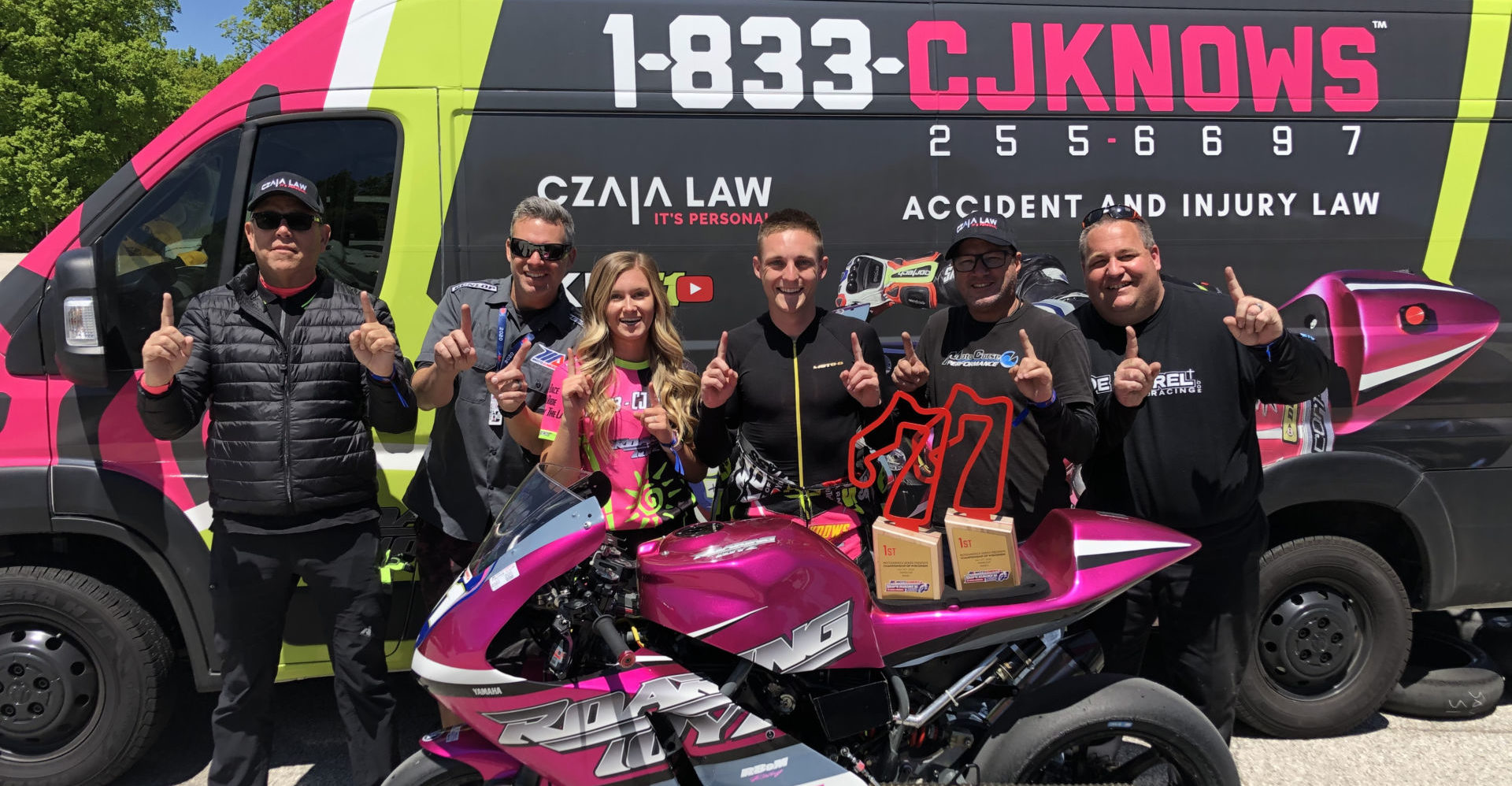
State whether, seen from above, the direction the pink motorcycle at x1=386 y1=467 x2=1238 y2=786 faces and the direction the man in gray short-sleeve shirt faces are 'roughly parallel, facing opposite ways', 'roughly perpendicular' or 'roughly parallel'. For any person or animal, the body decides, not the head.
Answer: roughly perpendicular

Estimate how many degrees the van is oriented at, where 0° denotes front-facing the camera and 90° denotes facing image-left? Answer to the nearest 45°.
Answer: approximately 90°

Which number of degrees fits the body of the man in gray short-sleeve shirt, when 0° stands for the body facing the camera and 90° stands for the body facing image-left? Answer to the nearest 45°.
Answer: approximately 0°

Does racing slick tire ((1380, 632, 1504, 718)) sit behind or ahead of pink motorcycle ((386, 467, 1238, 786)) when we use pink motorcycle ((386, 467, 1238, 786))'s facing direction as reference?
behind

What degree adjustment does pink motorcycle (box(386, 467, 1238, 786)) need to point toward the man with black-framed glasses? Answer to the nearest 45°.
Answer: approximately 135° to its right

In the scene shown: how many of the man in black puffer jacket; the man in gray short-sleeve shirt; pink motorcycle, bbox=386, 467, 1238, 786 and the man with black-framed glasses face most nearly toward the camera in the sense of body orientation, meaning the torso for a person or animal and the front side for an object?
3

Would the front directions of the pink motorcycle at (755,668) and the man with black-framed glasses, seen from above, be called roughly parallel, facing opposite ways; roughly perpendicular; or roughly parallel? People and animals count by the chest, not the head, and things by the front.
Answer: roughly perpendicular

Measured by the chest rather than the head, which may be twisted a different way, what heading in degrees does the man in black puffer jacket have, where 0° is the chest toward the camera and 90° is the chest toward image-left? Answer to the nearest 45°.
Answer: approximately 0°

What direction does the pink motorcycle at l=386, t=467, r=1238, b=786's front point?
to the viewer's left
